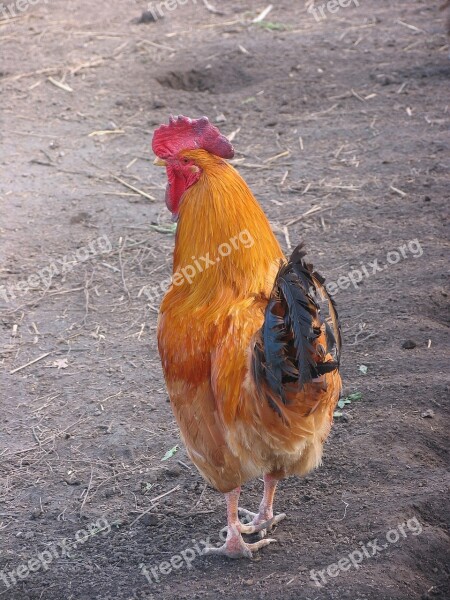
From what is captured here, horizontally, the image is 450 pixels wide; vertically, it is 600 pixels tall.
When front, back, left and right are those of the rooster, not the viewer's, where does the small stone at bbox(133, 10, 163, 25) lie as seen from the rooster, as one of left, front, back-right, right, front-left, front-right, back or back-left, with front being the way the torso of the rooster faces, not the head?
front-right

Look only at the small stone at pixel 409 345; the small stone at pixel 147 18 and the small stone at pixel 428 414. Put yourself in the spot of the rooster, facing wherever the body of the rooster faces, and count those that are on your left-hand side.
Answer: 0

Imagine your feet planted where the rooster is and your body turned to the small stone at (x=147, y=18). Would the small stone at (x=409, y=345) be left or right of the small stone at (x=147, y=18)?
right

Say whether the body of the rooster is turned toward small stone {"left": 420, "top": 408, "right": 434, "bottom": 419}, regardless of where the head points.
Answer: no

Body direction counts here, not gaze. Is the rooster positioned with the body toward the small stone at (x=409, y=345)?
no

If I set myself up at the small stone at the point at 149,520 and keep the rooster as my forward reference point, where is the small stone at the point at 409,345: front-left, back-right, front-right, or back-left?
front-left

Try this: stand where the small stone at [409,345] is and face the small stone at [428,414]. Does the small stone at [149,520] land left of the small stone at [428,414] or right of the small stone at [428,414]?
right

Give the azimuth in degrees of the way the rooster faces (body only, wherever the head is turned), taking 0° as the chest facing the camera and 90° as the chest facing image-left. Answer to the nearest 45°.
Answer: approximately 135°

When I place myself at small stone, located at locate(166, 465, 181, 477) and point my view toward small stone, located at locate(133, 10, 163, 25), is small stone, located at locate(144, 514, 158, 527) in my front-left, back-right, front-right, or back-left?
back-left
